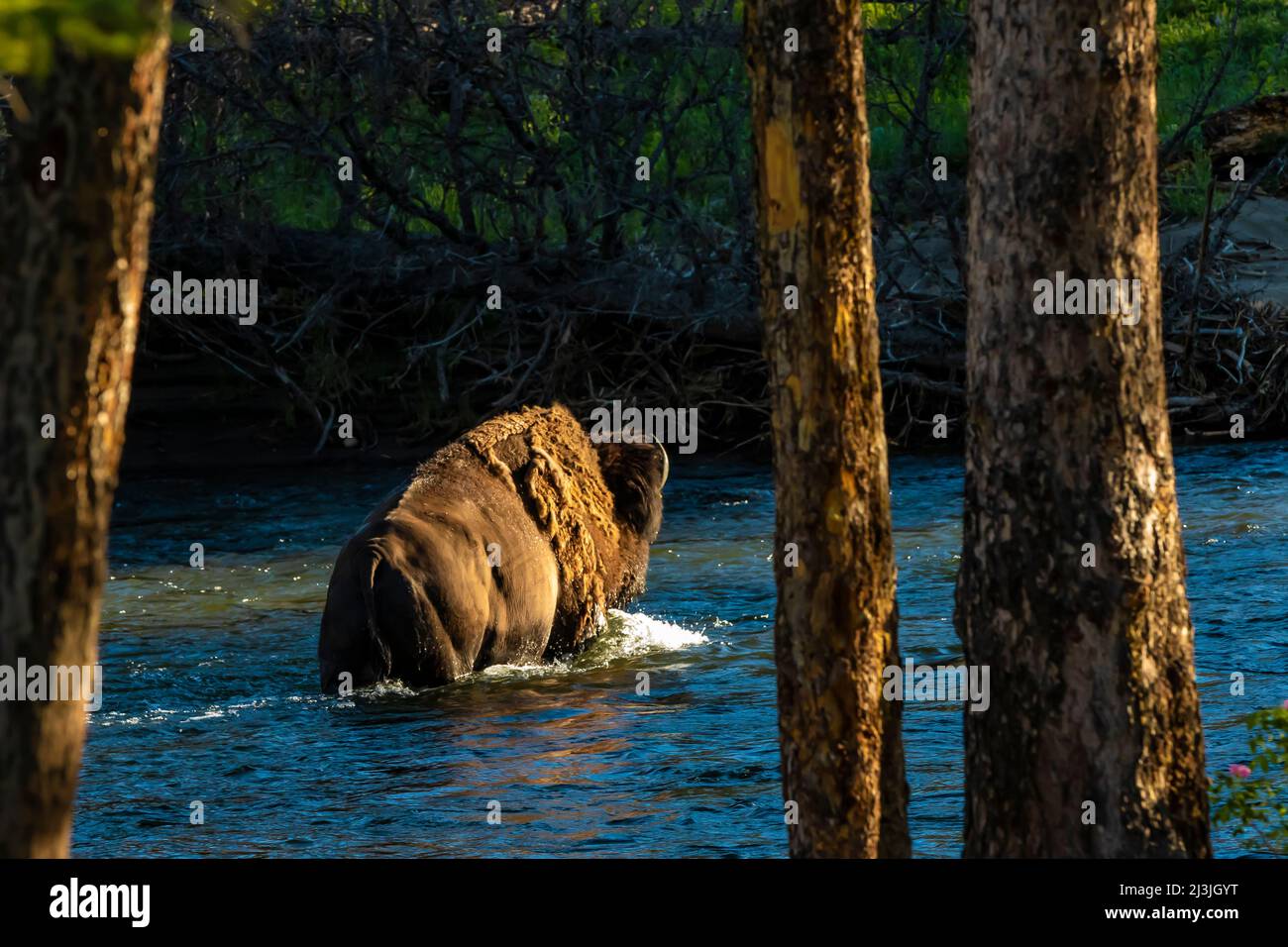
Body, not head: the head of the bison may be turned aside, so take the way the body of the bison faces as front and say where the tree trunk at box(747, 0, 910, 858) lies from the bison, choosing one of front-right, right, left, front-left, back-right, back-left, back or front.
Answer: back-right

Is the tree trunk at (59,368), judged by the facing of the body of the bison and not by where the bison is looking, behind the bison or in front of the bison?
behind

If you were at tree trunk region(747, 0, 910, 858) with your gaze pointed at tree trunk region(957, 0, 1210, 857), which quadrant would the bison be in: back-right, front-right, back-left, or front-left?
back-left

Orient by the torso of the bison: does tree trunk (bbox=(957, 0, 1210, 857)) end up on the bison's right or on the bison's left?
on the bison's right

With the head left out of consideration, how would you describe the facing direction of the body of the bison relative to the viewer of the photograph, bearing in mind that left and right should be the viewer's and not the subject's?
facing away from the viewer and to the right of the viewer

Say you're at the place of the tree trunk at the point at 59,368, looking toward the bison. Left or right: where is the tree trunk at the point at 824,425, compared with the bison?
right
